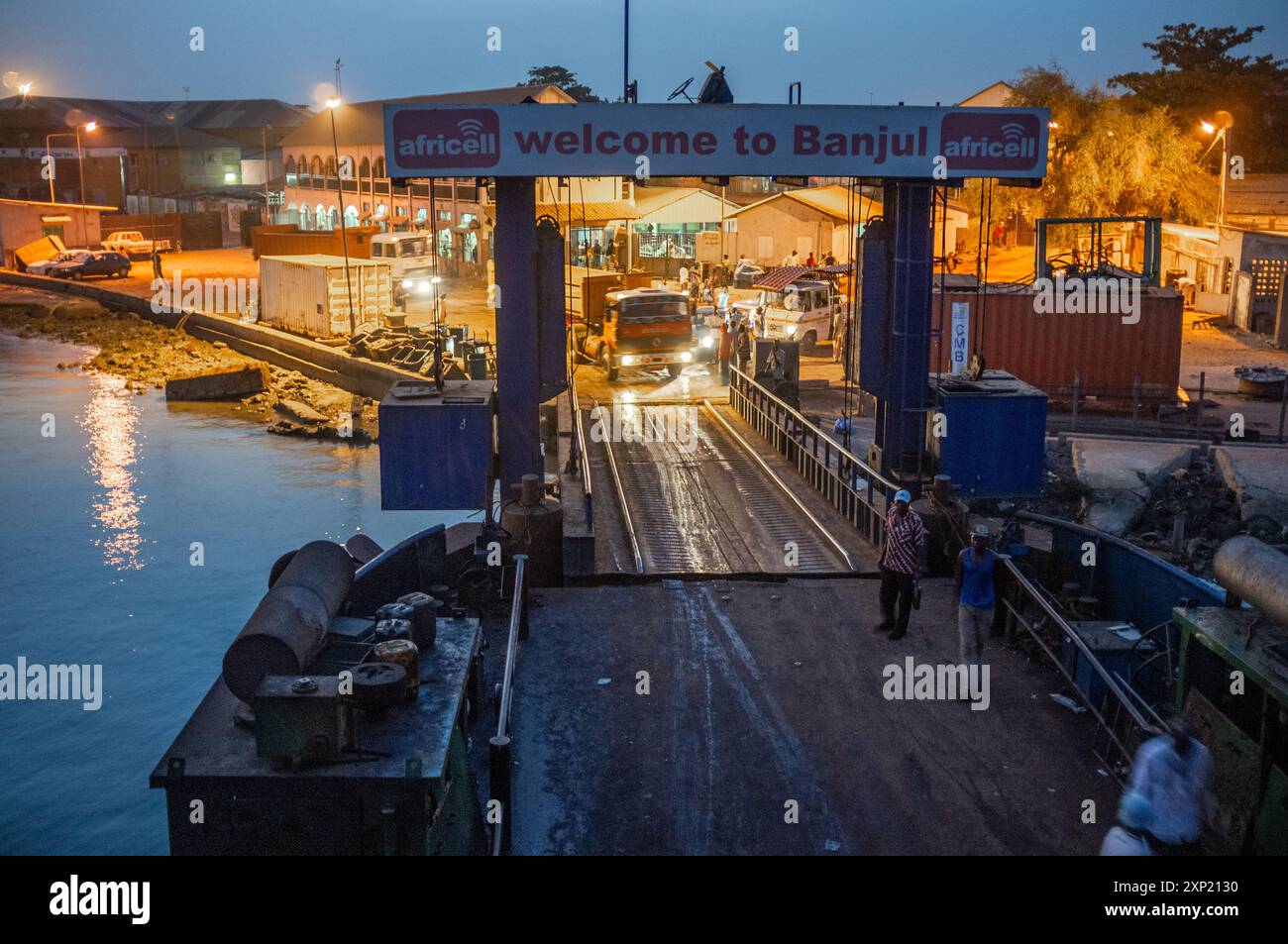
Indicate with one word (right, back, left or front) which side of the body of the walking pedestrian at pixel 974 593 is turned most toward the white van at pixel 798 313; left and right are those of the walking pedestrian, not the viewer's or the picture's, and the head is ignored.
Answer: back

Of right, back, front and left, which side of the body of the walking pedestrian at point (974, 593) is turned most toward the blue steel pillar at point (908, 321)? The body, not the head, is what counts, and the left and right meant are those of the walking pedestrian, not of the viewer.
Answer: back

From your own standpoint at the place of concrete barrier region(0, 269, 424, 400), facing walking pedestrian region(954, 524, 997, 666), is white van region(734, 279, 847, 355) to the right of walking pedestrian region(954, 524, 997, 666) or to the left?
left

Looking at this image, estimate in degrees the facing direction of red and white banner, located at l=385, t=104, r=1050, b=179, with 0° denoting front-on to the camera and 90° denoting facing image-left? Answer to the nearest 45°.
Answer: approximately 0°

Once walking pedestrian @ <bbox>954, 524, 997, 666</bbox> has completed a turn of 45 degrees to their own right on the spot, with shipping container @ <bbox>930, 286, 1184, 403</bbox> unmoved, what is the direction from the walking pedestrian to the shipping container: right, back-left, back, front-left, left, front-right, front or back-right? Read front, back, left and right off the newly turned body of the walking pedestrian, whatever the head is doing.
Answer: back-right

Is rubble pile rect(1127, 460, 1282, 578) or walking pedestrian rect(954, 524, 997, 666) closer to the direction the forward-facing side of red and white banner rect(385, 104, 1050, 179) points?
the walking pedestrian

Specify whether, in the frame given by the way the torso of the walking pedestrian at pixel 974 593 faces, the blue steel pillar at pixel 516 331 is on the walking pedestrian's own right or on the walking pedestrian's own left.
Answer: on the walking pedestrian's own right

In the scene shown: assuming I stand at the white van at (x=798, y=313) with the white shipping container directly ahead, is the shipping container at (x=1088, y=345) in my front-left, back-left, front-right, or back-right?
back-left

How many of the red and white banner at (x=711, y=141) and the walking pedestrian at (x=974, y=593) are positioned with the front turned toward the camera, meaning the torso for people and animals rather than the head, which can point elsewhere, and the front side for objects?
2
